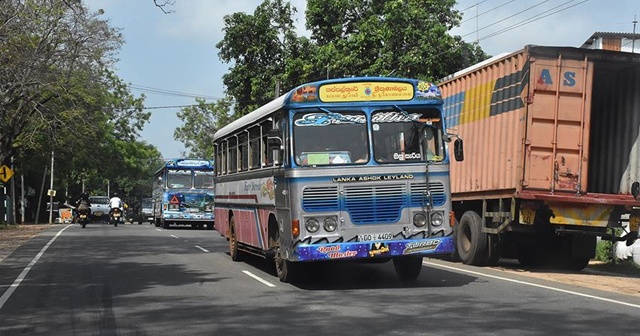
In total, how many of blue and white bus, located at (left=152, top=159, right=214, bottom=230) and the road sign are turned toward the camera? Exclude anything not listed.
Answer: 2

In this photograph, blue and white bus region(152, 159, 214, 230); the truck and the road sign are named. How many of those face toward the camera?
2

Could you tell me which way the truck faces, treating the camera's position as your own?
facing away from the viewer and to the left of the viewer

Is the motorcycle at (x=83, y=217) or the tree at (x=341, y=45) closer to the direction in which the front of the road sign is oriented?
the tree

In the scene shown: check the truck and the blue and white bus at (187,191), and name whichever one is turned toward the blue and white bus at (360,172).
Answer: the blue and white bus at (187,191)

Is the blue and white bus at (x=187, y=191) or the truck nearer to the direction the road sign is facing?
the truck

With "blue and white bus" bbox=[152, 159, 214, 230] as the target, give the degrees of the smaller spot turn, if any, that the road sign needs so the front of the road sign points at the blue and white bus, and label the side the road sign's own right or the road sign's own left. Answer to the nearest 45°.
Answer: approximately 90° to the road sign's own left

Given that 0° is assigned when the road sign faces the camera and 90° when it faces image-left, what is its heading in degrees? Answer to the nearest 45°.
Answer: approximately 0°
